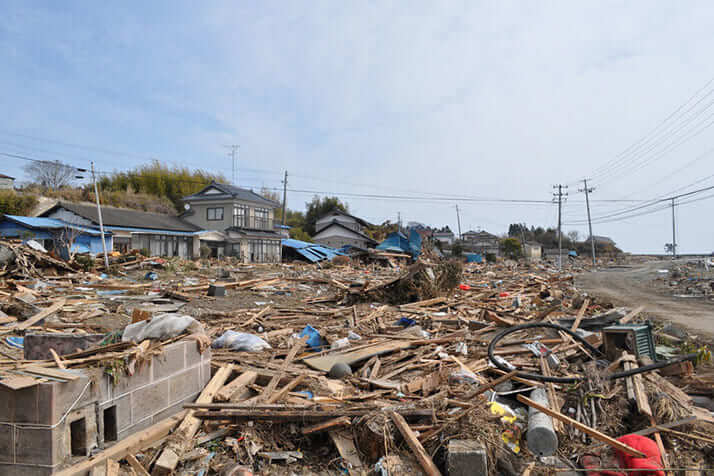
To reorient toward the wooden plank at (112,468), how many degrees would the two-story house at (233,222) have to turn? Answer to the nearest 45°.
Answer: approximately 45° to its right

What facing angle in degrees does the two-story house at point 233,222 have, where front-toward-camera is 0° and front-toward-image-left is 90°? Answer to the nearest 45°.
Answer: approximately 315°

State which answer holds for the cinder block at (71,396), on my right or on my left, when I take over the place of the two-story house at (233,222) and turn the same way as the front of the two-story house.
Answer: on my right

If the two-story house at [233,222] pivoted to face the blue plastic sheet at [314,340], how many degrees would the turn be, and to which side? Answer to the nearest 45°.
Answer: approximately 45° to its right

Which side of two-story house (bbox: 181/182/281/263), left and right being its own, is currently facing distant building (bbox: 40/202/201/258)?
right

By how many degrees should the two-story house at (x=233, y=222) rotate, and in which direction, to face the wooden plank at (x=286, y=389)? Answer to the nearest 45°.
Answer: approximately 45° to its right

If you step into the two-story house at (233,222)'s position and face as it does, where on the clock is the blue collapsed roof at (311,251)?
The blue collapsed roof is roughly at 10 o'clock from the two-story house.

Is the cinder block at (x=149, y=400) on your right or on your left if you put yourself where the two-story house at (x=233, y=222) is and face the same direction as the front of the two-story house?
on your right

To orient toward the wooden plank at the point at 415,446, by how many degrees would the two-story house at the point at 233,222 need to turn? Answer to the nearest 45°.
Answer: approximately 45° to its right
